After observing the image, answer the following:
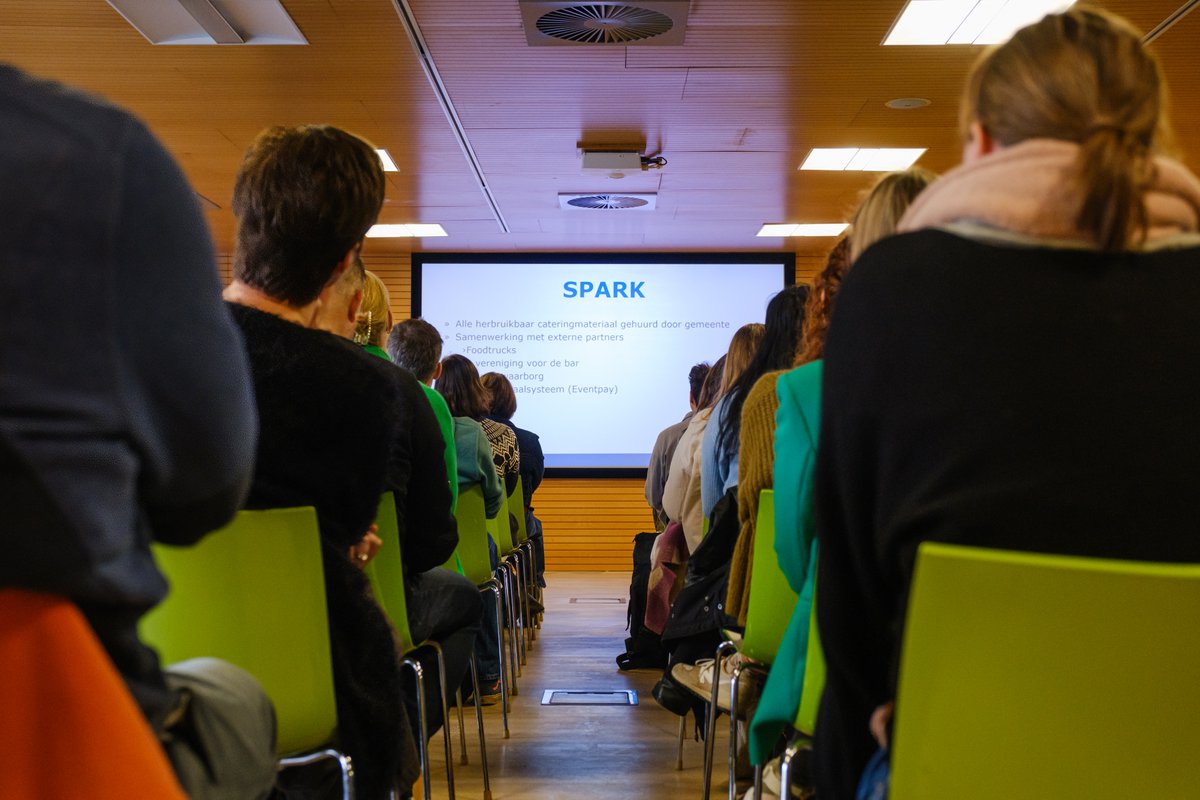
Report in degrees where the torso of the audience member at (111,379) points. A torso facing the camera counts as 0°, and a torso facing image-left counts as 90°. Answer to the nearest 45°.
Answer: approximately 180°

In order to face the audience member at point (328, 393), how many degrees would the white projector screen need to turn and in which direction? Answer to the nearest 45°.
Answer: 0° — it already faces them

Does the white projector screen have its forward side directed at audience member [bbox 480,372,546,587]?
yes

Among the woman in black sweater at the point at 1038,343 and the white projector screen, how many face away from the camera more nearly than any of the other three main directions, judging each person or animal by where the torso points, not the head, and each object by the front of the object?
1

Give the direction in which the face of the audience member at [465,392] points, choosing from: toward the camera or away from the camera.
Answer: away from the camera

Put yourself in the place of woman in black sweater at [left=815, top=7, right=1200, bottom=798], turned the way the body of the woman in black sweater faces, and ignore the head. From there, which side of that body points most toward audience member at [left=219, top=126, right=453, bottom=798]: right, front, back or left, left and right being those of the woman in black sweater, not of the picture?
left

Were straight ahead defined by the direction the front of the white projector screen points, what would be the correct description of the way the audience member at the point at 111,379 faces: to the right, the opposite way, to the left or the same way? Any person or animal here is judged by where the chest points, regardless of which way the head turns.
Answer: the opposite way

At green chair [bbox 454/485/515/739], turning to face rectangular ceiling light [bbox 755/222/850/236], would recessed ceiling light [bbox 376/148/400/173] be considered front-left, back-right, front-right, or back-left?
front-left

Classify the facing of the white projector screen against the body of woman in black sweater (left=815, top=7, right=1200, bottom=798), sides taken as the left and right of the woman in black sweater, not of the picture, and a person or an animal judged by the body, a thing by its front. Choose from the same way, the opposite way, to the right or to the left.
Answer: the opposite way

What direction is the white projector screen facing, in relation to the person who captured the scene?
facing the viewer

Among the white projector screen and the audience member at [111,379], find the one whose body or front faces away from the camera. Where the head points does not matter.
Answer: the audience member

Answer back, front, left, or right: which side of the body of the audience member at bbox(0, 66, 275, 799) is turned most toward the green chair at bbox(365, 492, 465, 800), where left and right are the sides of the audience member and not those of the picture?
front

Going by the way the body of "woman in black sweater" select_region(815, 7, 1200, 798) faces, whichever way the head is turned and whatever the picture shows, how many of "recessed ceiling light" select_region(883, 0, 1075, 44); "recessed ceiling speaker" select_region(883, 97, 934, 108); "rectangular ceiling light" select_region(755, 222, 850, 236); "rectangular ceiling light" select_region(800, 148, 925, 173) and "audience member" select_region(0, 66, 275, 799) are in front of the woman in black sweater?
4

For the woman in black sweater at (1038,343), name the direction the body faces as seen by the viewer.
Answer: away from the camera

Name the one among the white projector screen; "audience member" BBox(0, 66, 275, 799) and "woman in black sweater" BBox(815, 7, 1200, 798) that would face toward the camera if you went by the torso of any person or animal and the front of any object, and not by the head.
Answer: the white projector screen

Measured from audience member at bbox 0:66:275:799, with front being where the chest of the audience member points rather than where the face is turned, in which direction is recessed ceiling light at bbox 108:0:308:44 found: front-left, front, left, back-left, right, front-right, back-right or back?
front

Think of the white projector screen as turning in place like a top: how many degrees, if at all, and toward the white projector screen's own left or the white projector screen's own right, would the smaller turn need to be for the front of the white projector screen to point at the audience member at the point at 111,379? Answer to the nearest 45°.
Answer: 0° — it already faces them

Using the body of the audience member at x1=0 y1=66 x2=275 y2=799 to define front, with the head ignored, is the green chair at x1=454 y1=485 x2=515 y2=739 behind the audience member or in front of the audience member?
in front

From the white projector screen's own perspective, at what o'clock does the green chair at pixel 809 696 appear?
The green chair is roughly at 12 o'clock from the white projector screen.

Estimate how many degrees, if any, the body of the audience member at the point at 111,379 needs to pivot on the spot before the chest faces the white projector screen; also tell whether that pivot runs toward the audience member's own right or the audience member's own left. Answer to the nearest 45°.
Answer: approximately 45° to the audience member's own right
